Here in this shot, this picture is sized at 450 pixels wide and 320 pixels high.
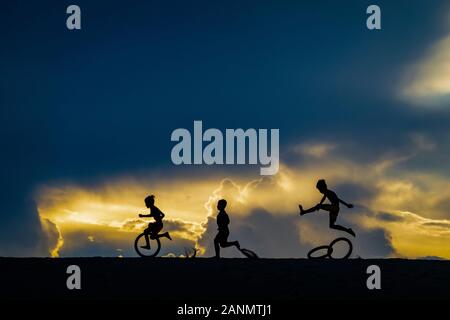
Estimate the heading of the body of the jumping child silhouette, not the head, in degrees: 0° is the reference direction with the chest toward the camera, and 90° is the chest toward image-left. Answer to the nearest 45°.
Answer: approximately 90°

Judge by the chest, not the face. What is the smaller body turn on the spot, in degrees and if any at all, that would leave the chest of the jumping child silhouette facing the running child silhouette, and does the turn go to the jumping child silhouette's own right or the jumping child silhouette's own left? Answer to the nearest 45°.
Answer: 0° — they already face them

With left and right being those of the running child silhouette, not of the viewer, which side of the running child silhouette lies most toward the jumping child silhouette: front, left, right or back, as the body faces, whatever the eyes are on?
back

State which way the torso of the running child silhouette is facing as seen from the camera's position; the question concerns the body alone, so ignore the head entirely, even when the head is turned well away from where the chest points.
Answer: to the viewer's left
